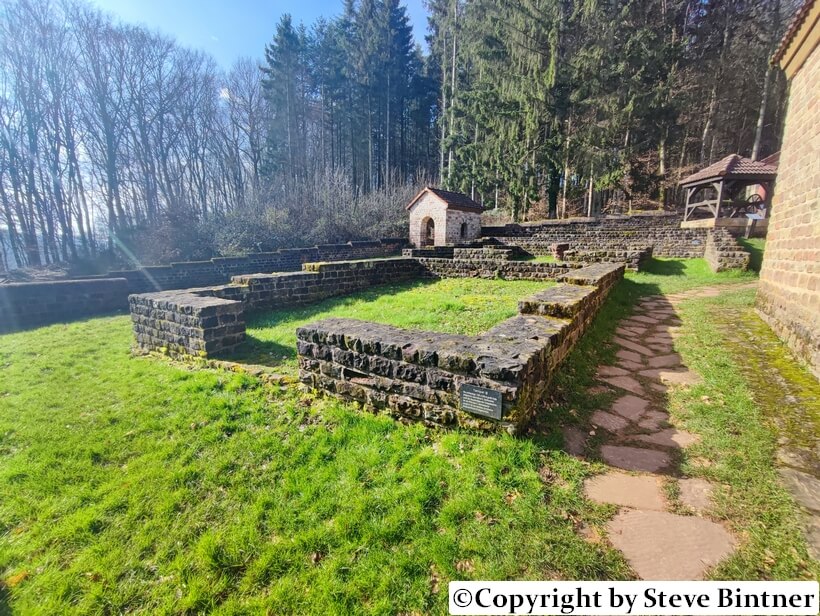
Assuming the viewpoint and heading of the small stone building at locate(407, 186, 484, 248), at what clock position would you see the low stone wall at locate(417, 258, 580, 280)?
The low stone wall is roughly at 10 o'clock from the small stone building.

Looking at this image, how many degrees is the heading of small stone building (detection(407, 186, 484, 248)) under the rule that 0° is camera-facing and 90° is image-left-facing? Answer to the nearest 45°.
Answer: approximately 45°

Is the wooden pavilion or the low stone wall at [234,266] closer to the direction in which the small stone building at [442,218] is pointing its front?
the low stone wall

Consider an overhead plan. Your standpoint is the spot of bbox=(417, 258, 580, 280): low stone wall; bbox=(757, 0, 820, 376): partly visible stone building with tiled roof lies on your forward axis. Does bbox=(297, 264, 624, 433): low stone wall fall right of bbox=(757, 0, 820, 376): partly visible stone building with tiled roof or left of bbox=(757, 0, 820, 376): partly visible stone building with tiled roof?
right

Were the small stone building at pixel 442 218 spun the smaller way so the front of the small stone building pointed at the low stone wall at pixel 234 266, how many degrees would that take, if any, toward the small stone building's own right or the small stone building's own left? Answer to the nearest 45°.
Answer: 0° — it already faces it

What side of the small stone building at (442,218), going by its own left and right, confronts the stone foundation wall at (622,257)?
left

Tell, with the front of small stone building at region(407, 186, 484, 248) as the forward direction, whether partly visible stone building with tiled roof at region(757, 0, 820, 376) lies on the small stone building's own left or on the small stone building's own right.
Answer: on the small stone building's own left

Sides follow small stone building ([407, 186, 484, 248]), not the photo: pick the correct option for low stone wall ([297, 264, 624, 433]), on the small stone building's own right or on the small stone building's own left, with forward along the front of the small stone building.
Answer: on the small stone building's own left

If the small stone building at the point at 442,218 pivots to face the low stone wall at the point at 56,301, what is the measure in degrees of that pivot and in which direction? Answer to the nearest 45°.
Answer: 0° — it already faces it
